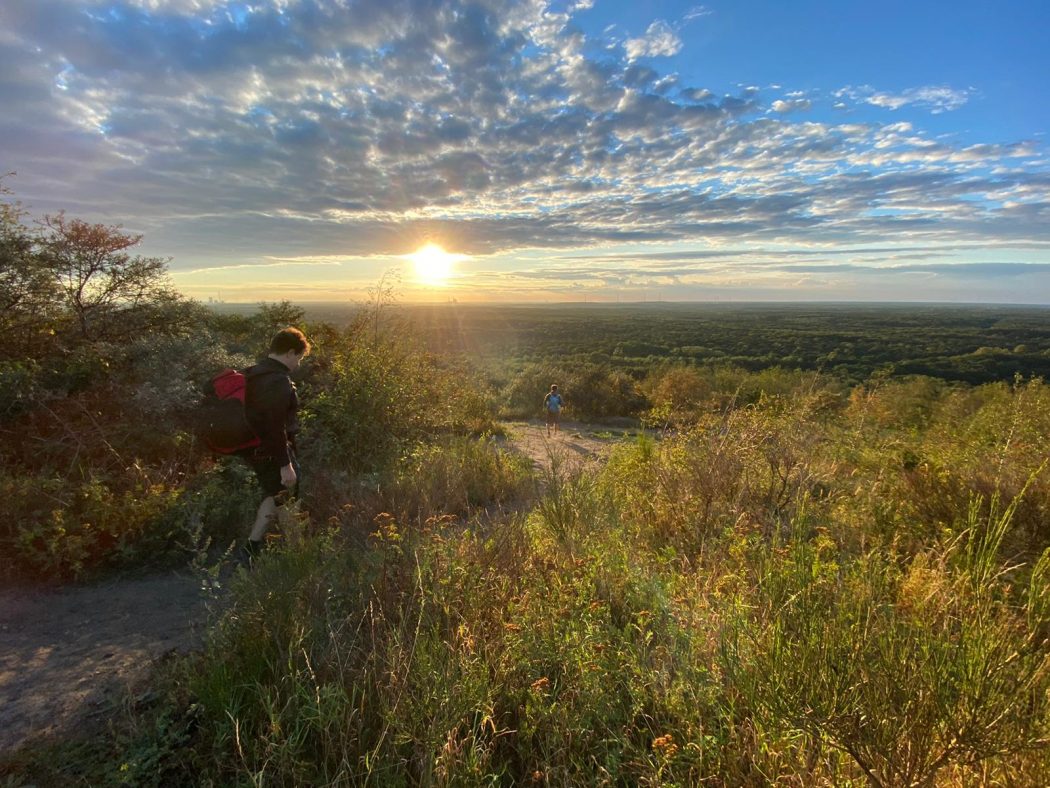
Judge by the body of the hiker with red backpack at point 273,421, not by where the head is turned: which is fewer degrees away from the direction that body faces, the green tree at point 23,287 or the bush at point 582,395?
the bush

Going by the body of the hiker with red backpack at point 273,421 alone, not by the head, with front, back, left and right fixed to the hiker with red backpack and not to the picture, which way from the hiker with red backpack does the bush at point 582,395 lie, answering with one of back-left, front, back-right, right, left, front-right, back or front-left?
front-left

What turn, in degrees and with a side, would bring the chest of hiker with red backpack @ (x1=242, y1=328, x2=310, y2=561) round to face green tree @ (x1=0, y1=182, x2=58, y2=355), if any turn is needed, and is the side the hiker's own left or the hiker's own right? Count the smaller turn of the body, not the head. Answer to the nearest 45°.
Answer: approximately 135° to the hiker's own left

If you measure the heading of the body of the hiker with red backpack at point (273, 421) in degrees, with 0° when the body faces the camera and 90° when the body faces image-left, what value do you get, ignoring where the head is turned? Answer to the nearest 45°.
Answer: approximately 270°
